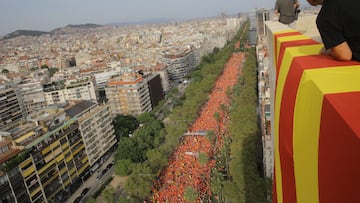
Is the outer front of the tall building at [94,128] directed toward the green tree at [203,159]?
yes

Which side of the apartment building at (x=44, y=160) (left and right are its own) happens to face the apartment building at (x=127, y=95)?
left

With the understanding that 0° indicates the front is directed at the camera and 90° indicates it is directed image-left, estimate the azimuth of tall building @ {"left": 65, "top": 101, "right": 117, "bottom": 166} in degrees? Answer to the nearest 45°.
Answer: approximately 315°

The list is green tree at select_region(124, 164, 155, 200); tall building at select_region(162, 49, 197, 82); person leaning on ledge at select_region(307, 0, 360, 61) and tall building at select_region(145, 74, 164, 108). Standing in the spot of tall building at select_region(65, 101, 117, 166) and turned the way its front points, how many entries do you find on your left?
2

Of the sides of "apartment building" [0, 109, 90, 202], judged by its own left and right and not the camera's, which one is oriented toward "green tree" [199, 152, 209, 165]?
front

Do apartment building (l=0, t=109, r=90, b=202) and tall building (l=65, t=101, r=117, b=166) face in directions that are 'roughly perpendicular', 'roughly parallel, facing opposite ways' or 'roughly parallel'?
roughly parallel

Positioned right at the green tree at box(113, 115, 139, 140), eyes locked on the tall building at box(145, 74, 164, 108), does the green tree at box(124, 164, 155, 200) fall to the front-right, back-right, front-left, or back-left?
back-right

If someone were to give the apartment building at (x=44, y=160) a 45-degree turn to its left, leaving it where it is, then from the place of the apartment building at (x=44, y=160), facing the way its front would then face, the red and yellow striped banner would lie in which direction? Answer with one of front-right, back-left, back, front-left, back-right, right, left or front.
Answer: right

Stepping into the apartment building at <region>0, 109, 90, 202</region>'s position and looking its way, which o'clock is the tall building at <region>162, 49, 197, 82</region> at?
The tall building is roughly at 9 o'clock from the apartment building.

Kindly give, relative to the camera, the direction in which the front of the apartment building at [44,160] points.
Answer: facing the viewer and to the right of the viewer
